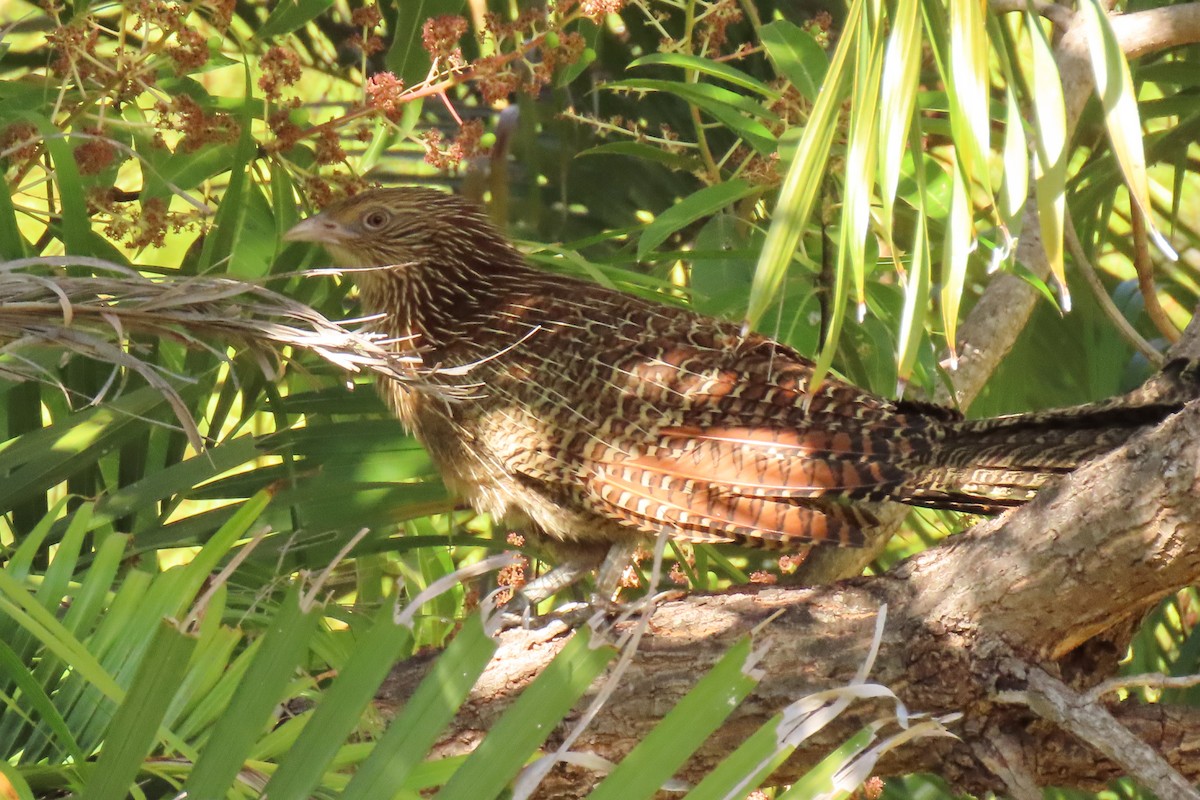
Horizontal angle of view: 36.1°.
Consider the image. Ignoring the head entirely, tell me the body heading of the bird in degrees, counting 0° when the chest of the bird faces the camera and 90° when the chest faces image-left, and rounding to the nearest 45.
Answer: approximately 90°

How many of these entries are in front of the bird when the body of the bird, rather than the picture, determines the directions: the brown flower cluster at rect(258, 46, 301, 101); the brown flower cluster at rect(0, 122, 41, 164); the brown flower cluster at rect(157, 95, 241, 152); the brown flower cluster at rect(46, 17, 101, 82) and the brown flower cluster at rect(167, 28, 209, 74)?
5

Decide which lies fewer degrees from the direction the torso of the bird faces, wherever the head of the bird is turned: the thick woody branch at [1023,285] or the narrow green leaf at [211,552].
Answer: the narrow green leaf

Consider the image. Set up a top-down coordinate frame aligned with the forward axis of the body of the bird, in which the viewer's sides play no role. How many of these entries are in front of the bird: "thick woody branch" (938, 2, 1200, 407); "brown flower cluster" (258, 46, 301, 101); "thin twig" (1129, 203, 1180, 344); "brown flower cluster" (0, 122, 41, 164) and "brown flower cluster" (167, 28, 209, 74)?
3

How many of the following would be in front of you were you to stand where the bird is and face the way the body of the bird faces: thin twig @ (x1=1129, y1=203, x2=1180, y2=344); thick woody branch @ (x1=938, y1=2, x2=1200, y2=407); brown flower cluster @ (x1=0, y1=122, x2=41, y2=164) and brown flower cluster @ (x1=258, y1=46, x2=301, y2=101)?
2

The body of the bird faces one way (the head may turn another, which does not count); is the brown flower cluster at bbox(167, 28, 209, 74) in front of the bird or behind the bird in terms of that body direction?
in front

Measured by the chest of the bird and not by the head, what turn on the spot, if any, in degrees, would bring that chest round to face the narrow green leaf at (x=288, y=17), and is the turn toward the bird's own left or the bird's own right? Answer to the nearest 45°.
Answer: approximately 45° to the bird's own right

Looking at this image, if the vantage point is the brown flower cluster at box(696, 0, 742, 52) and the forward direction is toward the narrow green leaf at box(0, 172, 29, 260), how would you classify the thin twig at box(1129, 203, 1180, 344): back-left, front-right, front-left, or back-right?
back-left

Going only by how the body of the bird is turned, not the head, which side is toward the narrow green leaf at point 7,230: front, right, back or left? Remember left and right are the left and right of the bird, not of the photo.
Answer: front

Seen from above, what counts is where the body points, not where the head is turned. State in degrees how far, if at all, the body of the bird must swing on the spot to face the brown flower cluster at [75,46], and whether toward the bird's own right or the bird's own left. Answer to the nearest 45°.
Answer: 0° — it already faces it

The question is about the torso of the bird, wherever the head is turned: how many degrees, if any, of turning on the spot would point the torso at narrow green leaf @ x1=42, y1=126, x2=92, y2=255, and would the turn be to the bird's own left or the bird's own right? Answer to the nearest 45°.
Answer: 0° — it already faces it
